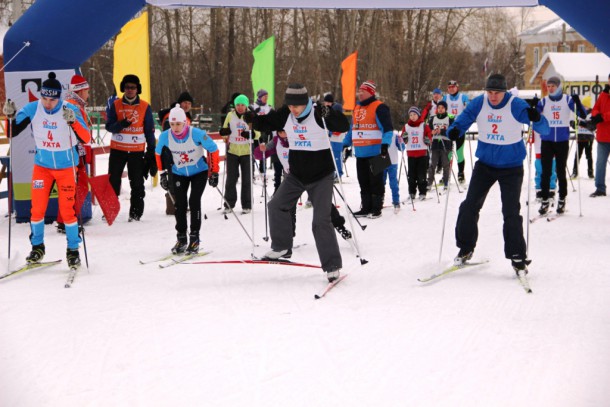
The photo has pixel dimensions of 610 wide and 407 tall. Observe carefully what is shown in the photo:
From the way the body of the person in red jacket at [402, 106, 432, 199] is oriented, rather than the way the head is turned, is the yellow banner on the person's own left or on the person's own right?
on the person's own right

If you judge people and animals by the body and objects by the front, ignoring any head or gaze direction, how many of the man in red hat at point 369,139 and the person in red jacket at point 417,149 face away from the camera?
0

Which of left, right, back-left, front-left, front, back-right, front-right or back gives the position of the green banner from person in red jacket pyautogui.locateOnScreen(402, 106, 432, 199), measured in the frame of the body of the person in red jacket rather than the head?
back-right

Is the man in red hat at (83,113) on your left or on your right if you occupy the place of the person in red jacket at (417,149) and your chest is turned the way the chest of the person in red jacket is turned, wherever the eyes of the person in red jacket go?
on your right

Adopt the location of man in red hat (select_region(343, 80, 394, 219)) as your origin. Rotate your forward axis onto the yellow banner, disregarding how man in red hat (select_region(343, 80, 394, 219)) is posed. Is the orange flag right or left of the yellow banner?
right

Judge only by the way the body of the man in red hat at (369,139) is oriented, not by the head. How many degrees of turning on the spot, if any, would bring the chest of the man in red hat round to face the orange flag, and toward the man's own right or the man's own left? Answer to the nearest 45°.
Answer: approximately 135° to the man's own right

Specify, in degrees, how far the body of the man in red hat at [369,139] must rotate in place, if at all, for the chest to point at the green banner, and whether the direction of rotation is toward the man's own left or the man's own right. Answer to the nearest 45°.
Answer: approximately 135° to the man's own right

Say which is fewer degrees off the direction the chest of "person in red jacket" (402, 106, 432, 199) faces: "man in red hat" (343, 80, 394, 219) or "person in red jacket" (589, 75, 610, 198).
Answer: the man in red hat

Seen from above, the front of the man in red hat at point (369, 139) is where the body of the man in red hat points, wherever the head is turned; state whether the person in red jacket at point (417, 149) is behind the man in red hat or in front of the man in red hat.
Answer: behind

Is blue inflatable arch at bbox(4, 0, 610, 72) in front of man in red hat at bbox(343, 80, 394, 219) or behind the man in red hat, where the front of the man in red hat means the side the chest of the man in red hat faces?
in front

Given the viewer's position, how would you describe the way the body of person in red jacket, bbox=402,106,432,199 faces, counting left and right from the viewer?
facing the viewer

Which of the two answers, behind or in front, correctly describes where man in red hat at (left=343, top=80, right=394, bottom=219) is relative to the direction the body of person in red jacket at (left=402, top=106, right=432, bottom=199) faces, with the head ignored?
in front

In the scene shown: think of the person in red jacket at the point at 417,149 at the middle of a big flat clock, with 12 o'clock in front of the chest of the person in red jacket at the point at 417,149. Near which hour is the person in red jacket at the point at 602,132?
the person in red jacket at the point at 602,132 is roughly at 9 o'clock from the person in red jacket at the point at 417,149.

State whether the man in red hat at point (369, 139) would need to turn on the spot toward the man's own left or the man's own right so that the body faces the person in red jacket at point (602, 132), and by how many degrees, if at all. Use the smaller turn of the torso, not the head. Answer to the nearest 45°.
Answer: approximately 135° to the man's own left
